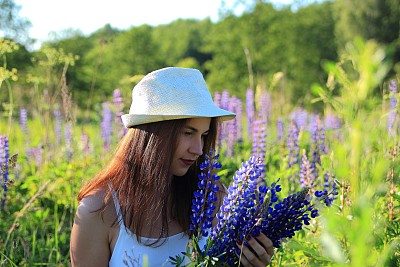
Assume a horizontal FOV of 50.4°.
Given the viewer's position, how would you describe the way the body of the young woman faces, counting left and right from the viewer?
facing the viewer and to the right of the viewer

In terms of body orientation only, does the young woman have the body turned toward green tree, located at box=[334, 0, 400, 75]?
no

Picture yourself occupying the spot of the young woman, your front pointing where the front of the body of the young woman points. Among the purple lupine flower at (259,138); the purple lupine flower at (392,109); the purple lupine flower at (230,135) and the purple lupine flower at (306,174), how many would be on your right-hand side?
0

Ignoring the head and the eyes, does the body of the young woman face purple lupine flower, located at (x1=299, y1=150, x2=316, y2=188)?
no

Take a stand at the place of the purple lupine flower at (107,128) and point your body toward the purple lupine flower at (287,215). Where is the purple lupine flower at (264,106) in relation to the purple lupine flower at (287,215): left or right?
left

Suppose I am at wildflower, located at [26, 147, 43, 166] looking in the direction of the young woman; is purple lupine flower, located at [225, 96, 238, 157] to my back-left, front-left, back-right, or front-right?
front-left

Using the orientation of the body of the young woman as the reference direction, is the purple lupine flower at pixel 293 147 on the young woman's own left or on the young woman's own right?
on the young woman's own left

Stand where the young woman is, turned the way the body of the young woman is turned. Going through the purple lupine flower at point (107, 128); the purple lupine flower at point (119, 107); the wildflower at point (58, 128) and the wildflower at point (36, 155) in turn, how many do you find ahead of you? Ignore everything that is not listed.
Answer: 0

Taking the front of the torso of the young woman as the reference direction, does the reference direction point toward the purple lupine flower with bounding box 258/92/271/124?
no

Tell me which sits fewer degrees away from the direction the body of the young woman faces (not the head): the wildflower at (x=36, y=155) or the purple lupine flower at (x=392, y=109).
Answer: the purple lupine flower

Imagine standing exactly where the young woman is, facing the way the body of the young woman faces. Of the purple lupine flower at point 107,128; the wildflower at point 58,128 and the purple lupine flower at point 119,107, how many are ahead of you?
0

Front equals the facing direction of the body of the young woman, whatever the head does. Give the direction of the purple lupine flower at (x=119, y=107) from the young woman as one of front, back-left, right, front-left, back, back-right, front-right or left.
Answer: back-left
